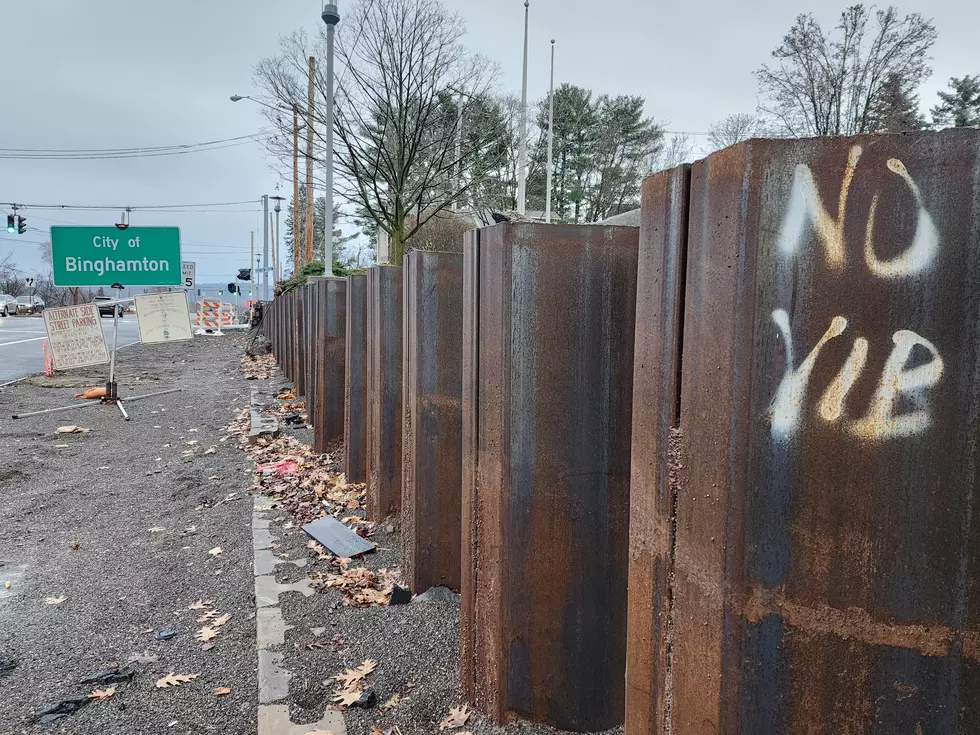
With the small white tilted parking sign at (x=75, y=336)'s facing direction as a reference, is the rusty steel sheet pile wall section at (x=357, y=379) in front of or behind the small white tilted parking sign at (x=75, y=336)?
in front

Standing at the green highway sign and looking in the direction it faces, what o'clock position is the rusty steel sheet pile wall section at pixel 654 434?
The rusty steel sheet pile wall section is roughly at 12 o'clock from the green highway sign.

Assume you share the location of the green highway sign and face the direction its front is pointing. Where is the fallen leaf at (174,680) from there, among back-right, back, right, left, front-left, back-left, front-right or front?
front

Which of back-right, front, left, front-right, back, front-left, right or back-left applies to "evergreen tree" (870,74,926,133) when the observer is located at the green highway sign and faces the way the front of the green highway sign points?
left

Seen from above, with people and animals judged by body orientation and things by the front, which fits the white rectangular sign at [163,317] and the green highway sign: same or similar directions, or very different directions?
same or similar directions

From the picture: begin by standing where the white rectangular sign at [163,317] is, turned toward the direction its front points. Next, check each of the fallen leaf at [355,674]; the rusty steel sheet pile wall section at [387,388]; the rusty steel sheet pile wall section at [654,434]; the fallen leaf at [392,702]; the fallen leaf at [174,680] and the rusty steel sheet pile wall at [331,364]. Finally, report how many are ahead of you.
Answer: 6

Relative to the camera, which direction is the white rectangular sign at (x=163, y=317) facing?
toward the camera

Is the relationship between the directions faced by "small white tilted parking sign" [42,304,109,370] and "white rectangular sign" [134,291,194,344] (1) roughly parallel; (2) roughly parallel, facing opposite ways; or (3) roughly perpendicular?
roughly parallel

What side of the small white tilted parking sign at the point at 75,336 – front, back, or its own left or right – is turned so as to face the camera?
front

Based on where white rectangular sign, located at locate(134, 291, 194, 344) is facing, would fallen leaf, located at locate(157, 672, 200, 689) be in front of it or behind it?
in front

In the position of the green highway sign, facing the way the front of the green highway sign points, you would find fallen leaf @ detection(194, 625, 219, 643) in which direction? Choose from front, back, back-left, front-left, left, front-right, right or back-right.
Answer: front

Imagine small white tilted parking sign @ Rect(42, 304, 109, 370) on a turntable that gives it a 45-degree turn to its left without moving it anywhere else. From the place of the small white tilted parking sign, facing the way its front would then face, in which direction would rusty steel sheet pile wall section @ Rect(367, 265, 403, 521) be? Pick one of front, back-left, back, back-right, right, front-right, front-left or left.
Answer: front-right

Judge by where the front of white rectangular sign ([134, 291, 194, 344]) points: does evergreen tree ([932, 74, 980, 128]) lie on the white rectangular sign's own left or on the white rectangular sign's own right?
on the white rectangular sign's own left

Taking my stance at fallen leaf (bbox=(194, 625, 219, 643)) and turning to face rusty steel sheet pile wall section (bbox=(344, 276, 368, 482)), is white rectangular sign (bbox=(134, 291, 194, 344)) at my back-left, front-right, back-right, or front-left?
front-left

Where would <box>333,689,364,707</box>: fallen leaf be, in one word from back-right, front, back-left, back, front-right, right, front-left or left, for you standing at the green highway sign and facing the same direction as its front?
front

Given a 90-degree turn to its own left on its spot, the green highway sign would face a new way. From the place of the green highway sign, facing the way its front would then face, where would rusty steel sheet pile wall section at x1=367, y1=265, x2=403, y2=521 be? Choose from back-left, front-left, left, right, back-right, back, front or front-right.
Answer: right

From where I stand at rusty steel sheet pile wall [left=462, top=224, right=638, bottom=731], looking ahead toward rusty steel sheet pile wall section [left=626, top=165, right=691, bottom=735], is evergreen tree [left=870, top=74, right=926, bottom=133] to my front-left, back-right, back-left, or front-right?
back-left

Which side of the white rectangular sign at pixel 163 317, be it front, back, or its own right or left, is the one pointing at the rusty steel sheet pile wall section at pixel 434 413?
front
